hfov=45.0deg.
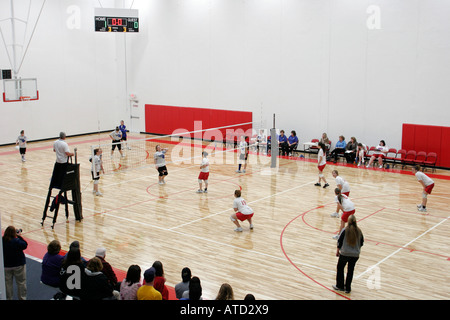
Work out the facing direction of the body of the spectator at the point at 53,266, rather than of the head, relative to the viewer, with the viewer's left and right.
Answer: facing away from the viewer

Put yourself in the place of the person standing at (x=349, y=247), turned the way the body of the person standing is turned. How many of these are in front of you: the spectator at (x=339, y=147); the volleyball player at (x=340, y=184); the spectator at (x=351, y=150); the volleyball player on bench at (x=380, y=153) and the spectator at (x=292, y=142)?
5

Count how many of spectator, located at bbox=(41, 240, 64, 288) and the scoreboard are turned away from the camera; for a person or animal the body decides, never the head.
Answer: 1

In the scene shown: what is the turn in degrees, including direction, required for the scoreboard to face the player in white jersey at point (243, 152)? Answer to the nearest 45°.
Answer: approximately 45° to its left

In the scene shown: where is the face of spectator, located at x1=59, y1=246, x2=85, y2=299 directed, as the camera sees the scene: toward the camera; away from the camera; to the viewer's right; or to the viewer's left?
away from the camera

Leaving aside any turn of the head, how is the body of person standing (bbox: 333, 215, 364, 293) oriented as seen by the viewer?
away from the camera

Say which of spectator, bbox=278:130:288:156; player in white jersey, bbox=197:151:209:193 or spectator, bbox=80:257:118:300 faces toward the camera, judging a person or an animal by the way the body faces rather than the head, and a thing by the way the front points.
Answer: spectator, bbox=278:130:288:156

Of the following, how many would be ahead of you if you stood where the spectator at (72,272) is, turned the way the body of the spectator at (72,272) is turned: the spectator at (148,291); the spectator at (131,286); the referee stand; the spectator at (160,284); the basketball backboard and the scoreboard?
3

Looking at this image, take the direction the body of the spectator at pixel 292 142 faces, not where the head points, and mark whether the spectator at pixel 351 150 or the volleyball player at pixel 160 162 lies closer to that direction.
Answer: the volleyball player

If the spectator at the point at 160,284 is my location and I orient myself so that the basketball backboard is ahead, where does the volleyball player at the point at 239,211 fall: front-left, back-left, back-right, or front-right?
front-right

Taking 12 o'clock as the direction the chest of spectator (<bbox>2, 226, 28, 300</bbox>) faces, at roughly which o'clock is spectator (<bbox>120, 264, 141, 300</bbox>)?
spectator (<bbox>120, 264, 141, 300</bbox>) is roughly at 3 o'clock from spectator (<bbox>2, 226, 28, 300</bbox>).

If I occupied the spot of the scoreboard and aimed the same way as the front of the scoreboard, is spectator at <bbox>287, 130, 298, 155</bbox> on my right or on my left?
on my left

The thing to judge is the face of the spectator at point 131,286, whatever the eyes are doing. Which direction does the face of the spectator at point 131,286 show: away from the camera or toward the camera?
away from the camera

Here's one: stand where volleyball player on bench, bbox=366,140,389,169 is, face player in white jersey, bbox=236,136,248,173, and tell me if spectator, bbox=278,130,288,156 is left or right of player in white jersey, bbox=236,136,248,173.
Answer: right

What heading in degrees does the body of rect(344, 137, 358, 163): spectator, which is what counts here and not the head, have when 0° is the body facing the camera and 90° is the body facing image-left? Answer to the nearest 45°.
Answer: approximately 45°

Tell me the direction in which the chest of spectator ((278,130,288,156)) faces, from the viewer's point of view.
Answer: toward the camera
